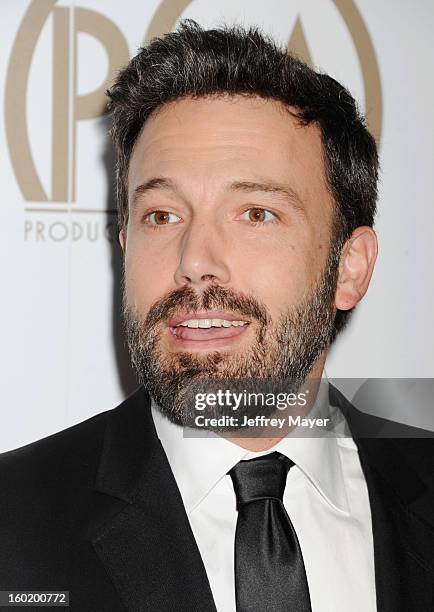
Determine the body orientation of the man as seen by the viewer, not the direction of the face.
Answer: toward the camera

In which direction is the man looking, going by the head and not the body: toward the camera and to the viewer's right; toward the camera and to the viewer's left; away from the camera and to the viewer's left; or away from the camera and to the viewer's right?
toward the camera and to the viewer's left
